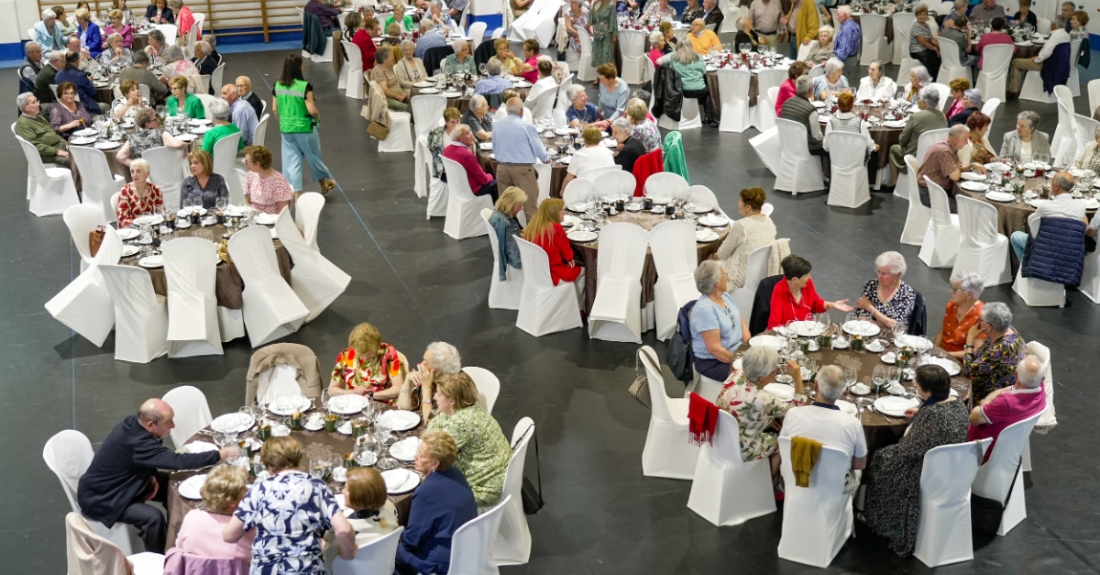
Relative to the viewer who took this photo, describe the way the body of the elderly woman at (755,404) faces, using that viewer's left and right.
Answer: facing away from the viewer and to the right of the viewer

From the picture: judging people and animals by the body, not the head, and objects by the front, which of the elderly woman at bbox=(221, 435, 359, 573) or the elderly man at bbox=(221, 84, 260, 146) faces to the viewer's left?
the elderly man

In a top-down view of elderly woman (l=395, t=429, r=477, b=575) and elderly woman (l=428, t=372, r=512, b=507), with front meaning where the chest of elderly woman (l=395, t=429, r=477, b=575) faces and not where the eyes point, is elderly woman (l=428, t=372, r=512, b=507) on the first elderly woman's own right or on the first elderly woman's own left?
on the first elderly woman's own right

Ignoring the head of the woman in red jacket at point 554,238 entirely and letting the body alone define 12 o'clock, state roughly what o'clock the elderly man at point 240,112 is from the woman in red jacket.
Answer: The elderly man is roughly at 9 o'clock from the woman in red jacket.

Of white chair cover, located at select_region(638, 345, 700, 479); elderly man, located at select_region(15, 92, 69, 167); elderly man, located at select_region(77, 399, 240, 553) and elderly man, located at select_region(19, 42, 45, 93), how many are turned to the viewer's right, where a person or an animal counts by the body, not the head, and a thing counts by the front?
4

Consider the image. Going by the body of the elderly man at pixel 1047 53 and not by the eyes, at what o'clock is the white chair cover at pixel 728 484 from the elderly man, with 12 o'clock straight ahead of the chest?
The white chair cover is roughly at 9 o'clock from the elderly man.

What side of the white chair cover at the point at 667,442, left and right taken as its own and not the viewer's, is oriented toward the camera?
right

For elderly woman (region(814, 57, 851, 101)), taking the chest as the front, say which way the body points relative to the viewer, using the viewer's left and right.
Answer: facing the viewer and to the right of the viewer

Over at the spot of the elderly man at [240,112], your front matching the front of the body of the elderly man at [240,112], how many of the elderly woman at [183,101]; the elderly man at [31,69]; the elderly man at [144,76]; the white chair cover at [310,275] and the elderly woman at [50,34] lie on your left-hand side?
1

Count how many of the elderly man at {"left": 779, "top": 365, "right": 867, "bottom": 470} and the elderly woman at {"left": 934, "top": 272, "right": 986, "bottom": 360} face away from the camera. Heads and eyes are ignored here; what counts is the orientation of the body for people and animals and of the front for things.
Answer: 1

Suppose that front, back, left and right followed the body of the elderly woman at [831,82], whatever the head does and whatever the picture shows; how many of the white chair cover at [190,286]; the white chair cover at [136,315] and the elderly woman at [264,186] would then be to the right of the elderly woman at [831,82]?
3

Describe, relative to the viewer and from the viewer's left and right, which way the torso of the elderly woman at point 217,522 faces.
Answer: facing away from the viewer and to the right of the viewer

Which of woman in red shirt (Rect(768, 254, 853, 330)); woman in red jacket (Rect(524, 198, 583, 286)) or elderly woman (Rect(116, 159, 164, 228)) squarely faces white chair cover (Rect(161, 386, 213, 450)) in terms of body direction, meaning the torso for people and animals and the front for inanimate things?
the elderly woman

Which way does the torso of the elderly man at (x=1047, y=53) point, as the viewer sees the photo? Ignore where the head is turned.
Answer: to the viewer's left
